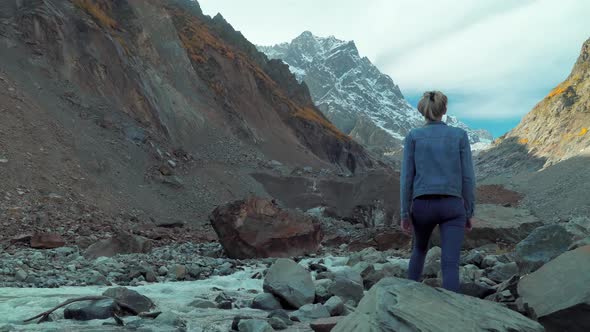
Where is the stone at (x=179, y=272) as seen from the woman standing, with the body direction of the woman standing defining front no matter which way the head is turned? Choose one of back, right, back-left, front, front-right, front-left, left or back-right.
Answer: front-left

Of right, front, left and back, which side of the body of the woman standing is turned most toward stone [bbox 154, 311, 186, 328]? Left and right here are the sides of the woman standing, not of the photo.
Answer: left

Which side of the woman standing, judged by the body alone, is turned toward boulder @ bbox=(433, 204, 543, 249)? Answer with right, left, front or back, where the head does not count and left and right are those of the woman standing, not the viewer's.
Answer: front

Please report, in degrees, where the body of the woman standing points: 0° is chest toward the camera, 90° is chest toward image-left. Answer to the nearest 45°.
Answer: approximately 180°

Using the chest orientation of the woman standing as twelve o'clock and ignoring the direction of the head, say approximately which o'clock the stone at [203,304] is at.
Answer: The stone is roughly at 10 o'clock from the woman standing.

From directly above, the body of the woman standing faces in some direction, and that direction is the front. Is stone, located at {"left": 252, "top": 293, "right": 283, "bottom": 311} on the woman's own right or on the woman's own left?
on the woman's own left

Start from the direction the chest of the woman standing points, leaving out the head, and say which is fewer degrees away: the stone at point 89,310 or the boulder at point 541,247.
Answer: the boulder

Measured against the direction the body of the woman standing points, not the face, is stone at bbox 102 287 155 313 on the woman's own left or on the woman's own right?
on the woman's own left

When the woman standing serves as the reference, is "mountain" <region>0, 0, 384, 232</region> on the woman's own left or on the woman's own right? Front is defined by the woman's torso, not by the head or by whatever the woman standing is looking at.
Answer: on the woman's own left

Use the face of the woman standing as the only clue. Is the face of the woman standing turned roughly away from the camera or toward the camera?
away from the camera

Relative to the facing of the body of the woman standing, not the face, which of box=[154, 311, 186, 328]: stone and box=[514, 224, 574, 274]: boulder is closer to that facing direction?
the boulder

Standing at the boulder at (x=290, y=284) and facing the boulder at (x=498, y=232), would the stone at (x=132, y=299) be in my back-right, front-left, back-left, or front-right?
back-left
